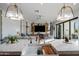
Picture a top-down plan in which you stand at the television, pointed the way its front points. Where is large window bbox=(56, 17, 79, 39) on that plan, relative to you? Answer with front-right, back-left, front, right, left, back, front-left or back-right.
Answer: left

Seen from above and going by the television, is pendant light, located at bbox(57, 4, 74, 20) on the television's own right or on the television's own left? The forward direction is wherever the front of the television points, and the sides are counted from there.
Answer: on the television's own left

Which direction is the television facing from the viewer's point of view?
toward the camera
